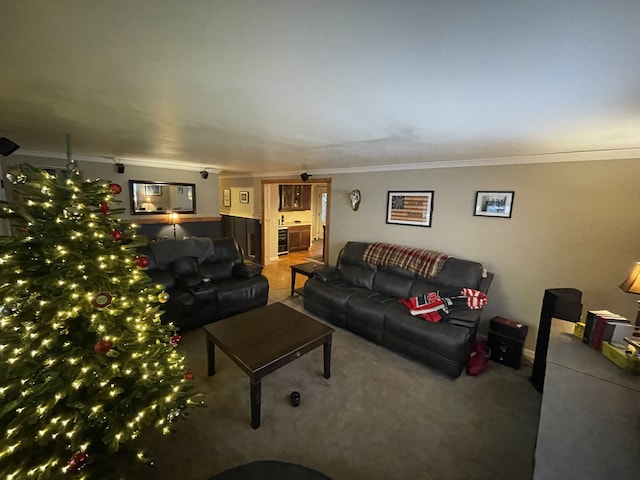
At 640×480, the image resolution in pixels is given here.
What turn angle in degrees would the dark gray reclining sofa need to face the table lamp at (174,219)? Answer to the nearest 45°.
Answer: approximately 45° to its right

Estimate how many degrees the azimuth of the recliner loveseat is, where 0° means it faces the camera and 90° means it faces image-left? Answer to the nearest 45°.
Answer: approximately 315°

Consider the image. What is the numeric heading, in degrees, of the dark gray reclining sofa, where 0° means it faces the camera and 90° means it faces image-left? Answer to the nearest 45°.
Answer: approximately 45°

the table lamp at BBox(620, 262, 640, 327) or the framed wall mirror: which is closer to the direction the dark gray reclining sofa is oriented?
the framed wall mirror

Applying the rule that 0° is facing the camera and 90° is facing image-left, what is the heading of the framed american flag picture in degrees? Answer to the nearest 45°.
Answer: approximately 45°
